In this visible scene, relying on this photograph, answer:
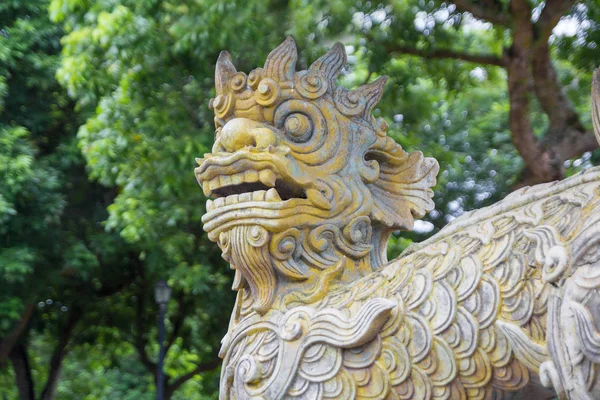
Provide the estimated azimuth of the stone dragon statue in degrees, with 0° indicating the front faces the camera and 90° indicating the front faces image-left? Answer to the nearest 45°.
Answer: approximately 90°
